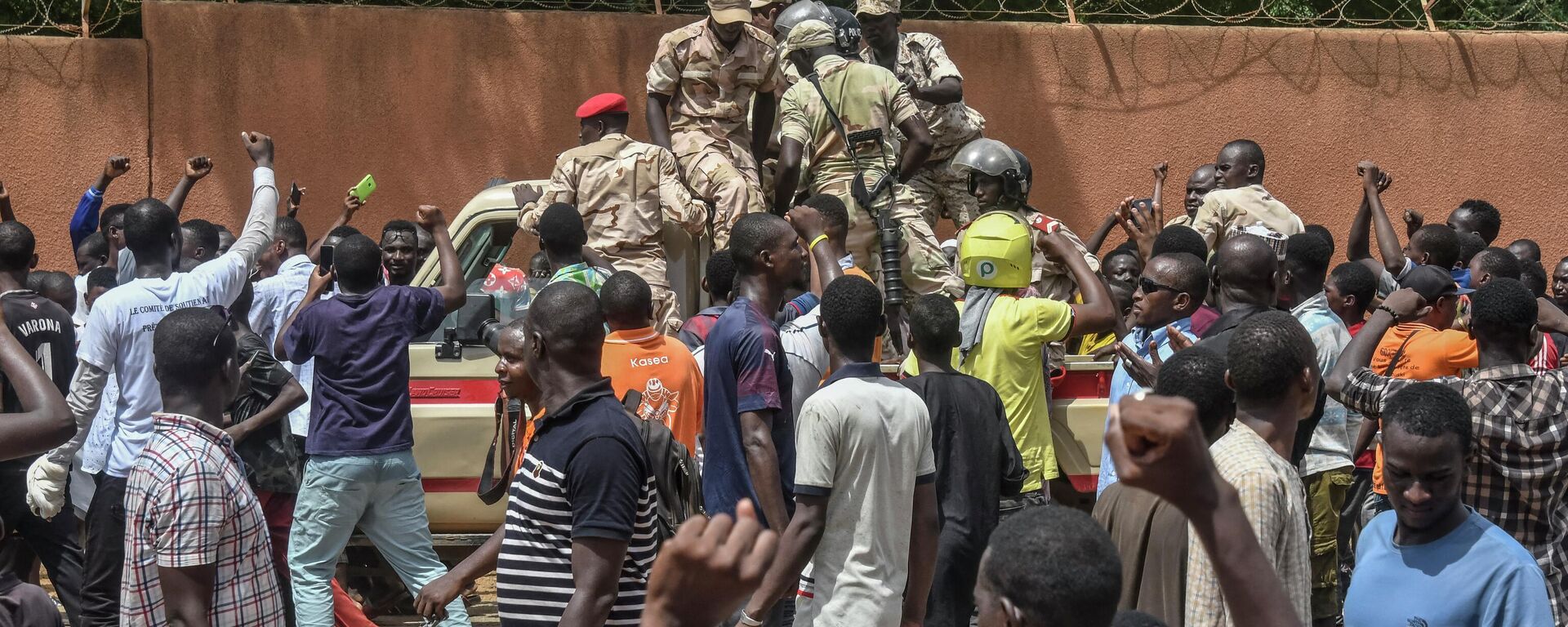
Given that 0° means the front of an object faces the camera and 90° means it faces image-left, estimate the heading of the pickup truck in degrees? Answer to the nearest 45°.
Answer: approximately 90°

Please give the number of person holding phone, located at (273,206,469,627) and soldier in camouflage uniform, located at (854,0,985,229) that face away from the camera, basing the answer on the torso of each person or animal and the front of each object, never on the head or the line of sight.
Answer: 1

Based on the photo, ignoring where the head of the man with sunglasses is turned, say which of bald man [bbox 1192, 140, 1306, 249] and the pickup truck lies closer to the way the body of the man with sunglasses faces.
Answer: the pickup truck

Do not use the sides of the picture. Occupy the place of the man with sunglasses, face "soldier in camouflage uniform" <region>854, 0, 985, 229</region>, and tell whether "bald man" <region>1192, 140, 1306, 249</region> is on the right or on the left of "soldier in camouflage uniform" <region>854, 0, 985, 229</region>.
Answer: right

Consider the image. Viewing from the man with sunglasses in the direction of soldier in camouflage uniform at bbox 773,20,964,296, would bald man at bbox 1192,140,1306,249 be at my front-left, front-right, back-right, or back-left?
front-right

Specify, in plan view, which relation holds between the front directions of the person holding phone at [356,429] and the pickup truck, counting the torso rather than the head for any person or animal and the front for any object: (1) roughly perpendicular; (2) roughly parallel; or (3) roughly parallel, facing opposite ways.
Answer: roughly perpendicular

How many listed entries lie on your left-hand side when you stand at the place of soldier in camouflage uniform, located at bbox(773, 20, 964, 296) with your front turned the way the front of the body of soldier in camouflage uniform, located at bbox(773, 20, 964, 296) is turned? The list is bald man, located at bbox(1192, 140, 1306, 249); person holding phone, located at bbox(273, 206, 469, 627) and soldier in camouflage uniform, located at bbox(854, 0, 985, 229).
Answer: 1

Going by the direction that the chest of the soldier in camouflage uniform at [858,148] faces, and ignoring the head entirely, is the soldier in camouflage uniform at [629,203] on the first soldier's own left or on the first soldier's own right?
on the first soldier's own left

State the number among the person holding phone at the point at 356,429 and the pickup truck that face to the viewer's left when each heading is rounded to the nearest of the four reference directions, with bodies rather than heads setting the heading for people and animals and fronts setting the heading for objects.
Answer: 1

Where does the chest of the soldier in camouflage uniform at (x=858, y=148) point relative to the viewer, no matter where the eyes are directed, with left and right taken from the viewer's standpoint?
facing away from the viewer and to the left of the viewer

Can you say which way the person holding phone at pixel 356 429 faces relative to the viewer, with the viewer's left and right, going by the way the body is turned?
facing away from the viewer

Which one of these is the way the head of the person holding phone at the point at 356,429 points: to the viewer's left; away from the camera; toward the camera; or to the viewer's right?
away from the camera

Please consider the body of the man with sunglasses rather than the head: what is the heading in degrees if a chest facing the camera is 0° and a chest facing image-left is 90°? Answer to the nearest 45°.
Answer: approximately 45°
